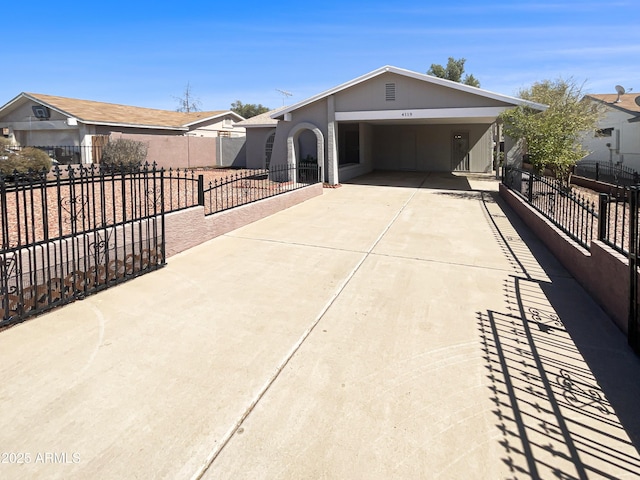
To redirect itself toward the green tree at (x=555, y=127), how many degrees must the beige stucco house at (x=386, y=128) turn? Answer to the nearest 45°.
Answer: approximately 45° to its left

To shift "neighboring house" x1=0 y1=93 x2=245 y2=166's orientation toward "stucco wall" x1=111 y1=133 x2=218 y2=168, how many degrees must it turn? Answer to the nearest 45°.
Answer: approximately 90° to its left

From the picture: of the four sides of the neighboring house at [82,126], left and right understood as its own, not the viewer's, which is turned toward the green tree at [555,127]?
left

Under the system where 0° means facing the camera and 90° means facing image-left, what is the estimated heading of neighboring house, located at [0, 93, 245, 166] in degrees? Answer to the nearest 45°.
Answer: approximately 45°

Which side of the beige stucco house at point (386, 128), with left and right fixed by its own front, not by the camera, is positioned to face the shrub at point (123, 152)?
right

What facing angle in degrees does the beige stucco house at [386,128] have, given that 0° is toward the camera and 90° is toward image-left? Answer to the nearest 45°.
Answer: approximately 0°

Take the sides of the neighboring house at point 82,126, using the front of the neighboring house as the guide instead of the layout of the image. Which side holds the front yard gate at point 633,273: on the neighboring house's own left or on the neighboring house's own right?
on the neighboring house's own left
